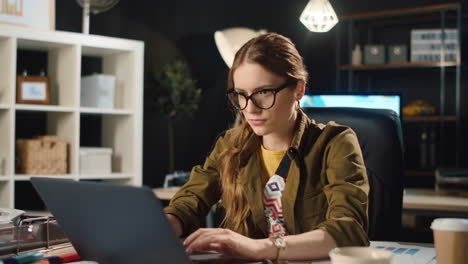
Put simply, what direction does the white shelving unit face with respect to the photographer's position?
facing the viewer and to the right of the viewer

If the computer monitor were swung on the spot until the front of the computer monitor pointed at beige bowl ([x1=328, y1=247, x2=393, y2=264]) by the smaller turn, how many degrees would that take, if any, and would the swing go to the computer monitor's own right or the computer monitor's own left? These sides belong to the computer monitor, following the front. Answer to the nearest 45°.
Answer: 0° — it already faces it

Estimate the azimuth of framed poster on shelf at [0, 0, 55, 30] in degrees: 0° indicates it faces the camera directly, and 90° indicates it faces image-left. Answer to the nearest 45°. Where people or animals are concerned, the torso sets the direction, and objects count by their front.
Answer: approximately 315°

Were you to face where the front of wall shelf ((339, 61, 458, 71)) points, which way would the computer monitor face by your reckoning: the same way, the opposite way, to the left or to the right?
the same way

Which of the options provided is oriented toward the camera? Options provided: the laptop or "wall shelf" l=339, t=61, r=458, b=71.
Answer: the wall shelf

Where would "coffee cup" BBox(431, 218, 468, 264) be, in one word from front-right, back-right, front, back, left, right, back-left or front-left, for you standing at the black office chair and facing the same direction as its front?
front-left

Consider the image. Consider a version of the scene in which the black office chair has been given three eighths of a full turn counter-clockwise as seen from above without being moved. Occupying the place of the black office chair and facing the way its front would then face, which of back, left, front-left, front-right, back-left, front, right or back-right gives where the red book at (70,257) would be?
back-right

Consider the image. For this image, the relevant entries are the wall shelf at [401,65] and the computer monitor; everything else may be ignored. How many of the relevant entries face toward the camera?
2

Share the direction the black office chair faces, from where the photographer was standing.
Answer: facing the viewer and to the left of the viewer

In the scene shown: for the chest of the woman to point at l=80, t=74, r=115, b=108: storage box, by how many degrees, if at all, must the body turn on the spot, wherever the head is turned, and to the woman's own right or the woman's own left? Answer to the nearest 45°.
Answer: approximately 90° to the woman's own right

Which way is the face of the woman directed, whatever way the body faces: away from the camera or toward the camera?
toward the camera

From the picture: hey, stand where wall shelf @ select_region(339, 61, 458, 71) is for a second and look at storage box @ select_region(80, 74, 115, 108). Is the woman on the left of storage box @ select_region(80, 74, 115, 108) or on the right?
left

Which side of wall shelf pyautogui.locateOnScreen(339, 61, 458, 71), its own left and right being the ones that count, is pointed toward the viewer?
front

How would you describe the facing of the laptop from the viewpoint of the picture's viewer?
facing away from the viewer and to the right of the viewer

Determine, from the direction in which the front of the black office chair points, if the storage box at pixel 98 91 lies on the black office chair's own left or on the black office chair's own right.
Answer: on the black office chair's own right
